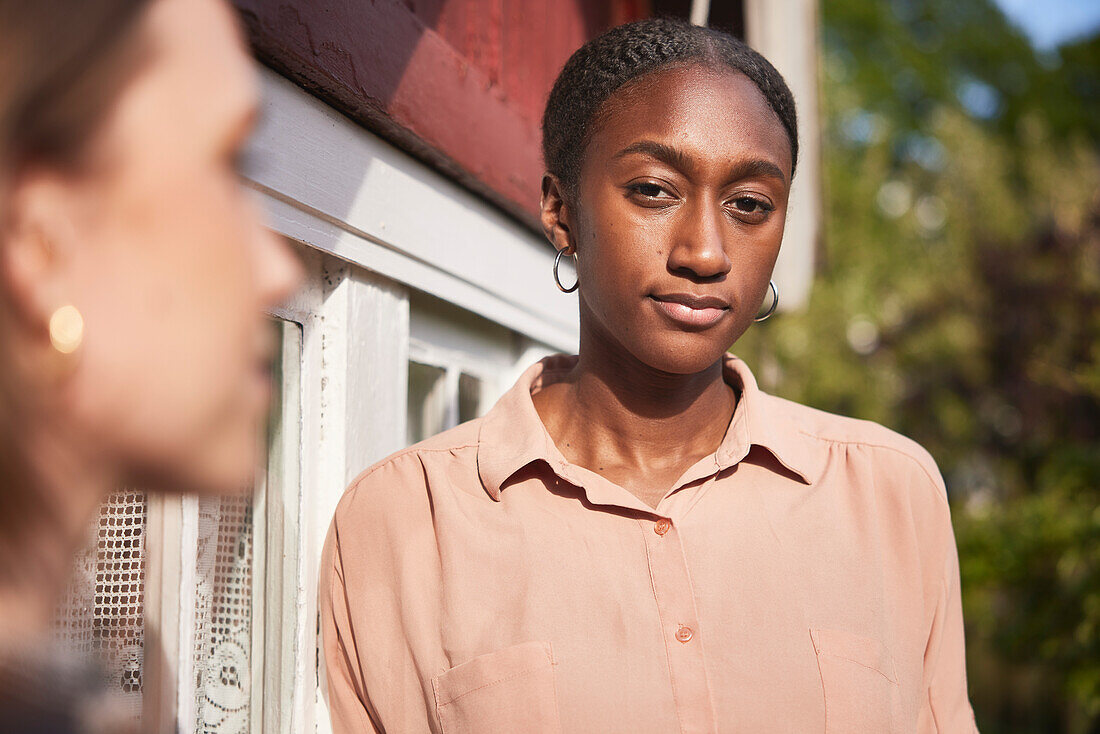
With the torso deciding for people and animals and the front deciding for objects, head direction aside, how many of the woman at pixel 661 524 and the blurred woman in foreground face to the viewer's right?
1

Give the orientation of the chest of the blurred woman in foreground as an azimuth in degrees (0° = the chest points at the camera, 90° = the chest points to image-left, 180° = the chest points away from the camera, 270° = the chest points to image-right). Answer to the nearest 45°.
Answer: approximately 270°

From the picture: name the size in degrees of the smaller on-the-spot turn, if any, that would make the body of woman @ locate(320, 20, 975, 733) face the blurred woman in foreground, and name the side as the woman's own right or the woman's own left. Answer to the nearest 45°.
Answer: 0° — they already face them

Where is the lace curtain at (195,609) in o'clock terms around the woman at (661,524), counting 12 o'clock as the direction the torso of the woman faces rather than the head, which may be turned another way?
The lace curtain is roughly at 3 o'clock from the woman.

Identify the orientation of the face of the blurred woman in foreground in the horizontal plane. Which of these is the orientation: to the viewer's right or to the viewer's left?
to the viewer's right

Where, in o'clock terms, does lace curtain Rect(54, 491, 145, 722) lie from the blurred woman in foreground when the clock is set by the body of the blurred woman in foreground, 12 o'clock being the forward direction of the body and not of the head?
The lace curtain is roughly at 9 o'clock from the blurred woman in foreground.

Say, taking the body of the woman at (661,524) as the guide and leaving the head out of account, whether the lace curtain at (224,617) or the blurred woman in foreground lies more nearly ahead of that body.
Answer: the blurred woman in foreground

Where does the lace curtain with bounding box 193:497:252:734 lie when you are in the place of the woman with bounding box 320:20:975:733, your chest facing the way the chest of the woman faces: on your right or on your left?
on your right

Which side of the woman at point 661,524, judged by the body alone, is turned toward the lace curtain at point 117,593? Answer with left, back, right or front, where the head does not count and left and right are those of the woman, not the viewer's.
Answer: right

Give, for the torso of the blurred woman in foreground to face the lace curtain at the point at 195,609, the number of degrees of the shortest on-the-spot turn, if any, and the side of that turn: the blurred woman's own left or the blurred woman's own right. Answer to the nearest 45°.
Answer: approximately 90° to the blurred woman's own left
